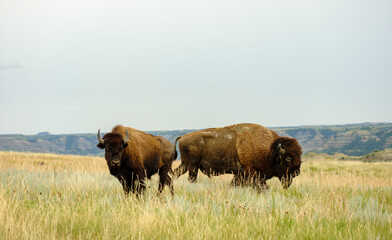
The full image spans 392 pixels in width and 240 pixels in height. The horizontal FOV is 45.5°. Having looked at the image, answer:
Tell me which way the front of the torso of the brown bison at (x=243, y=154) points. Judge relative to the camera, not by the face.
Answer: to the viewer's right

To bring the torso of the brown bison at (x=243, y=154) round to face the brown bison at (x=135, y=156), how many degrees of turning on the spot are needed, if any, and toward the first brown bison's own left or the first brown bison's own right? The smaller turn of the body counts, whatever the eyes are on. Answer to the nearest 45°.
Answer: approximately 135° to the first brown bison's own right

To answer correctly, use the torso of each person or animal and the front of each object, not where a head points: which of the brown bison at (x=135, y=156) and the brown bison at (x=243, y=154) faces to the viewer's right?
the brown bison at (x=243, y=154)

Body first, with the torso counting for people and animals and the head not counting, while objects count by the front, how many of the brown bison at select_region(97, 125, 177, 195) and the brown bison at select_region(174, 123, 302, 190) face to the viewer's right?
1

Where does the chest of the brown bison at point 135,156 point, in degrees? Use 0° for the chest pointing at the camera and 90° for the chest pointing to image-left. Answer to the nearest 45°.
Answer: approximately 45°

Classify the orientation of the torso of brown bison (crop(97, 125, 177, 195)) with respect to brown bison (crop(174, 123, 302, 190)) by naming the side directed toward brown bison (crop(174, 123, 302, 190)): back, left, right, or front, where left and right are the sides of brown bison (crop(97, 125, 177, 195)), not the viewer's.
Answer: back
